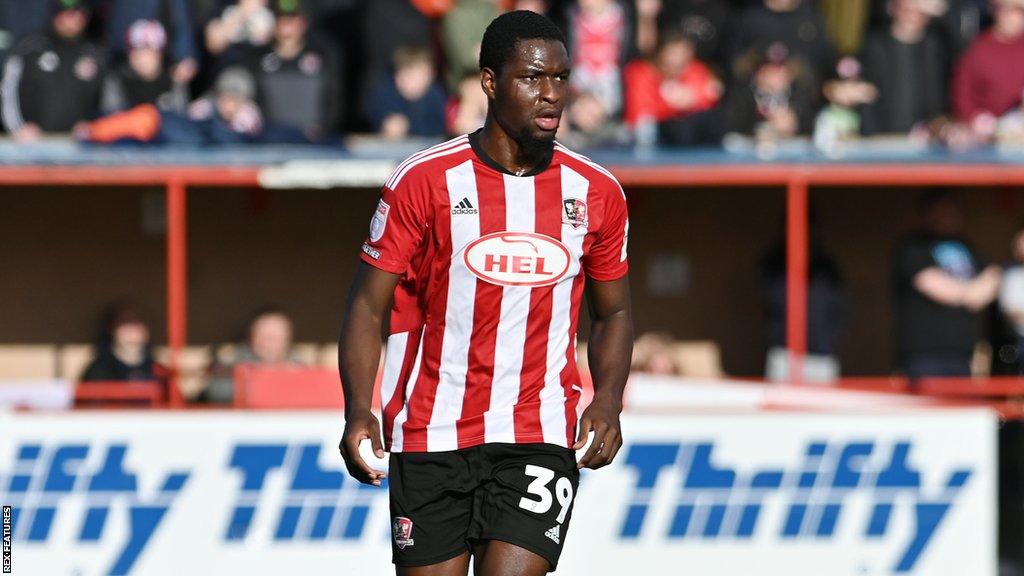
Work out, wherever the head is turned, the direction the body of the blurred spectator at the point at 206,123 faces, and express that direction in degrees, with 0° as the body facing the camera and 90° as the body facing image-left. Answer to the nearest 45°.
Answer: approximately 0°

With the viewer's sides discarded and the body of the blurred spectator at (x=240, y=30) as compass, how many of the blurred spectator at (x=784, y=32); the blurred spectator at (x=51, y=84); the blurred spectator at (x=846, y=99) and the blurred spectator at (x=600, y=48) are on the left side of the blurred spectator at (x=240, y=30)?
3

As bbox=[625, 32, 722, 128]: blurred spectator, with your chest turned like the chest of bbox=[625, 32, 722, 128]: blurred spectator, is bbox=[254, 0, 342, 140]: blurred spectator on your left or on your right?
on your right

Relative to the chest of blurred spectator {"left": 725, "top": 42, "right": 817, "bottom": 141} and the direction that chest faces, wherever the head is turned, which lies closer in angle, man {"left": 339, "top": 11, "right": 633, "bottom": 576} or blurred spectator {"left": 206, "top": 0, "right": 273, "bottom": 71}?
the man

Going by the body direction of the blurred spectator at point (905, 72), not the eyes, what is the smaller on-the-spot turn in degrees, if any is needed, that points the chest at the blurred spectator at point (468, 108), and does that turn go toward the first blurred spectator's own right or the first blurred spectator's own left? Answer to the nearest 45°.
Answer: approximately 45° to the first blurred spectator's own right
